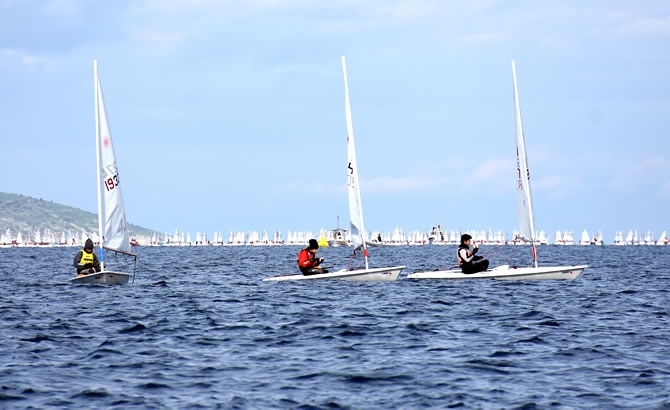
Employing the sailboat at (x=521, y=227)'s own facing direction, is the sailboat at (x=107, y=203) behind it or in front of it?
behind

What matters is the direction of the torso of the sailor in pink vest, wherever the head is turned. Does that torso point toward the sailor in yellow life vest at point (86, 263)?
no

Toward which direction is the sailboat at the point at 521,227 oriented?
to the viewer's right

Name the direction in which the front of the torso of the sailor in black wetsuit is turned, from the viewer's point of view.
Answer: to the viewer's right

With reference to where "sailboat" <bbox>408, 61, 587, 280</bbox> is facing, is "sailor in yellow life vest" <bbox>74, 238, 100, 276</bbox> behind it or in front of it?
behind

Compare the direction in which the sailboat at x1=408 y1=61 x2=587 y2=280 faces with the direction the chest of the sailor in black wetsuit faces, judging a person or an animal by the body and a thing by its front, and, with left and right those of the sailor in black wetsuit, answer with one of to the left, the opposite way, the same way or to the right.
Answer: the same way

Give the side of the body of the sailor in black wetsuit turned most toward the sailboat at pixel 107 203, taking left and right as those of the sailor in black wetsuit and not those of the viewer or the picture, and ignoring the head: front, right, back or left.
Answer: back

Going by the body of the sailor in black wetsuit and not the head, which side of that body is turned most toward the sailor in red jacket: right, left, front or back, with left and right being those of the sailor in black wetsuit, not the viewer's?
back

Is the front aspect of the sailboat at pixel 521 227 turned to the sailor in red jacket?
no
